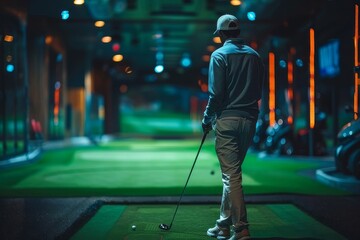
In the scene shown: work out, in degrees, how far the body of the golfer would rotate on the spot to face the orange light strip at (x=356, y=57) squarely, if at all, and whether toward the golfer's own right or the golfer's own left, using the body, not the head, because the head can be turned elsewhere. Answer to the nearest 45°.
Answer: approximately 90° to the golfer's own right

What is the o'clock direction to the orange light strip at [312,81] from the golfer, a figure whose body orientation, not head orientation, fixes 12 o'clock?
The orange light strip is roughly at 2 o'clock from the golfer.

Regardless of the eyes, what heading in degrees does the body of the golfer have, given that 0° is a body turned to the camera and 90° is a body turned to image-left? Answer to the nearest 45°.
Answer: approximately 135°

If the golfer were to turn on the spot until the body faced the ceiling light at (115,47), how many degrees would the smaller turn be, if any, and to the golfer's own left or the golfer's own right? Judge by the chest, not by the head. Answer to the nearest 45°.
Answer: approximately 45° to the golfer's own right

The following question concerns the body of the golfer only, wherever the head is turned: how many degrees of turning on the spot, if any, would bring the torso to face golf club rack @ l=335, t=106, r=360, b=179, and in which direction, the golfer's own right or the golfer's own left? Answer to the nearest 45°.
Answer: approximately 90° to the golfer's own right

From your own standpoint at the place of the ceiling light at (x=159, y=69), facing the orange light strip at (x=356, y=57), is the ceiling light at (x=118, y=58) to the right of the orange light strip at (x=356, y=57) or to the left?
right
